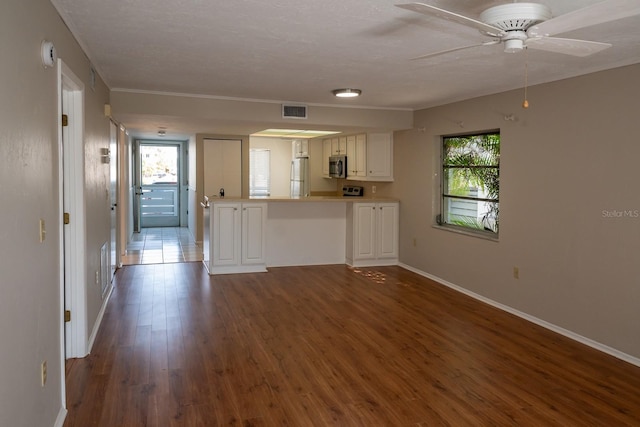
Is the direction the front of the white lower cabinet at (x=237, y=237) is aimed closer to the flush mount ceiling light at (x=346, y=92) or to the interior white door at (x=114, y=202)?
the flush mount ceiling light

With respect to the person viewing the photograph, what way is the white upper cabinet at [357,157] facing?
facing the viewer and to the left of the viewer

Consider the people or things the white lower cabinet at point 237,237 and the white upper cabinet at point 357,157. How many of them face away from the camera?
0

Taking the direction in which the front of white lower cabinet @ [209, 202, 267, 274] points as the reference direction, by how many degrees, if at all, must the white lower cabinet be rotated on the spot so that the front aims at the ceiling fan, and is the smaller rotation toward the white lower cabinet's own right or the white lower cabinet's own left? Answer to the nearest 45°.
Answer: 0° — it already faces it

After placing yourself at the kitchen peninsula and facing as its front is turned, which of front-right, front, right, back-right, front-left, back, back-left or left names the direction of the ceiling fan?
front

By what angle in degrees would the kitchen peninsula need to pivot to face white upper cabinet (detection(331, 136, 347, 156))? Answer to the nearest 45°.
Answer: approximately 180°

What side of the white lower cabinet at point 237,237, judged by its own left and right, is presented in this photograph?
front

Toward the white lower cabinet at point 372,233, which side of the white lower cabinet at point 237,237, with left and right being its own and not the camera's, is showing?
left

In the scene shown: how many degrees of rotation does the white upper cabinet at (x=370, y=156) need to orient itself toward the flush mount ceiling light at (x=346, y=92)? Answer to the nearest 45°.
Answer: approximately 45° to its left

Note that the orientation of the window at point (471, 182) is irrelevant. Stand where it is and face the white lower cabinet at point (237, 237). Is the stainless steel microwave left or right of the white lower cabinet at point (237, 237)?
right

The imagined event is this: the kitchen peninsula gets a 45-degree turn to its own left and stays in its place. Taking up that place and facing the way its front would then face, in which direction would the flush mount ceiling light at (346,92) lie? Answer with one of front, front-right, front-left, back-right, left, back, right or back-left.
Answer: front-right

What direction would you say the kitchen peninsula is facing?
toward the camera

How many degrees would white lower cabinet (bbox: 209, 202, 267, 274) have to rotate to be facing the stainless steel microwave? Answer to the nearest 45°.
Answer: approximately 135° to its left

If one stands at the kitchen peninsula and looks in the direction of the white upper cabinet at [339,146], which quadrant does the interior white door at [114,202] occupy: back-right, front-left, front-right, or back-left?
back-left

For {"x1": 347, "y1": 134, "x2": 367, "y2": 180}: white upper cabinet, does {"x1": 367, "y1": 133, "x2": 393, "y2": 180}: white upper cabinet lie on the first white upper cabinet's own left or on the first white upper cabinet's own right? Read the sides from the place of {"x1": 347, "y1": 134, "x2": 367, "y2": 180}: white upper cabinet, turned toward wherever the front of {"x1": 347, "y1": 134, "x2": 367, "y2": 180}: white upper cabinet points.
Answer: on the first white upper cabinet's own left

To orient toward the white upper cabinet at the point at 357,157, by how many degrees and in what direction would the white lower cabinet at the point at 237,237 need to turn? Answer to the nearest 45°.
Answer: approximately 135° to its left
